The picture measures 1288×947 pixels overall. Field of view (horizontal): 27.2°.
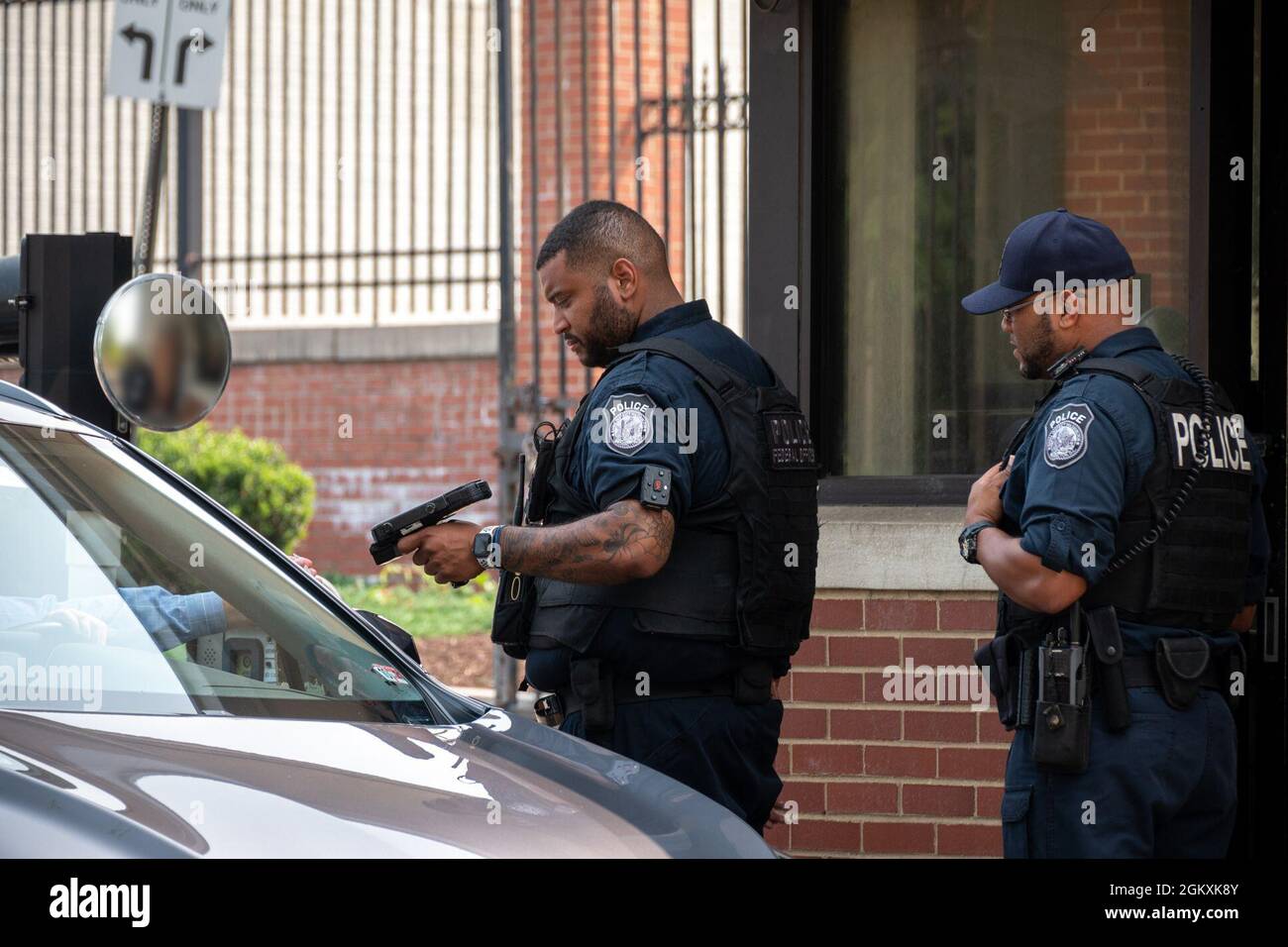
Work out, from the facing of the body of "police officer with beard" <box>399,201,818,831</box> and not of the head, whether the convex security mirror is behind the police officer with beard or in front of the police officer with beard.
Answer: in front

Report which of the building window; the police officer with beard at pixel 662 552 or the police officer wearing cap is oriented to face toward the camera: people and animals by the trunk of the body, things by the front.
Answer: the building window

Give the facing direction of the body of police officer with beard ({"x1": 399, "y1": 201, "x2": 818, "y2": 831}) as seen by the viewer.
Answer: to the viewer's left

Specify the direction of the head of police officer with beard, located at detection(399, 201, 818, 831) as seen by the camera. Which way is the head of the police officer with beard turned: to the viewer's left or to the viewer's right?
to the viewer's left

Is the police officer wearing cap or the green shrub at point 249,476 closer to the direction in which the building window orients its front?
the police officer wearing cap

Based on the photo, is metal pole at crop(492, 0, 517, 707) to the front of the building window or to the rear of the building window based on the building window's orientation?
to the rear

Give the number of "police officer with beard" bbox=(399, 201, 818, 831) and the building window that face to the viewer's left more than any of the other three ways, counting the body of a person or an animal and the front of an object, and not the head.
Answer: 1

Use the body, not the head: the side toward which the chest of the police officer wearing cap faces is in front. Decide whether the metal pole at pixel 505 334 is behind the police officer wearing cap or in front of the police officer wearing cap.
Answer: in front

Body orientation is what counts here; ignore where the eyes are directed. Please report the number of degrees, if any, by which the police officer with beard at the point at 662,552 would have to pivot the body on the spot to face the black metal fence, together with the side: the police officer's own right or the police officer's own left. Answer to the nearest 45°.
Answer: approximately 90° to the police officer's own right

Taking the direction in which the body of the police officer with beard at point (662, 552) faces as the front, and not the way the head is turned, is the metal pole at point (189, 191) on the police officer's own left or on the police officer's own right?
on the police officer's own right

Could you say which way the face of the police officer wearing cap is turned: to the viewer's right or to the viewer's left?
to the viewer's left

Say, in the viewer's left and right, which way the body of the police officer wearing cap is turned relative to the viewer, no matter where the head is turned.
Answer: facing away from the viewer and to the left of the viewer
